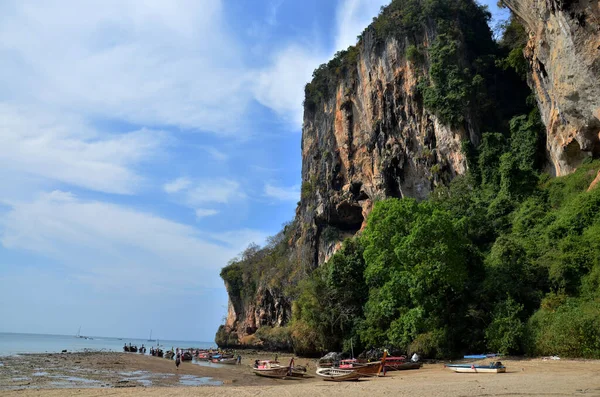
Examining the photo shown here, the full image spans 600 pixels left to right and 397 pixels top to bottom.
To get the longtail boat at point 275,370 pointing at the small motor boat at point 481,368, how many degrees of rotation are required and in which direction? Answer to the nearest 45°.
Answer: approximately 45° to its right

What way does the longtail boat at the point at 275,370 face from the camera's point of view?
to the viewer's right

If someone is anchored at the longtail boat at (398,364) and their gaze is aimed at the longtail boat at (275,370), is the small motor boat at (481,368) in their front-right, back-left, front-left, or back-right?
back-left
